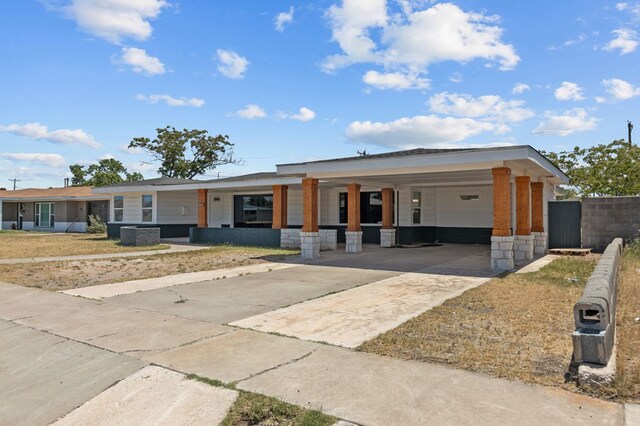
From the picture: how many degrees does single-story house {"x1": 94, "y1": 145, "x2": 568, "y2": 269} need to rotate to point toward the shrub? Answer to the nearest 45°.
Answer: approximately 90° to its right

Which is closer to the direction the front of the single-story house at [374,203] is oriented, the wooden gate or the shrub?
the shrub

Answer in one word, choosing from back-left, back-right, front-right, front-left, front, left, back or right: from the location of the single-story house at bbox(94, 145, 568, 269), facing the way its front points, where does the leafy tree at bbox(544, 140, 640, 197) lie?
back

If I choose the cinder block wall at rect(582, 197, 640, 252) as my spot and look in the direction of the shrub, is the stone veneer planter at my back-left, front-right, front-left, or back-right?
front-left

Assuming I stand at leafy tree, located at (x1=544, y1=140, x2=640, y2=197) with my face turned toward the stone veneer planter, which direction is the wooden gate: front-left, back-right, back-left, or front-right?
front-left

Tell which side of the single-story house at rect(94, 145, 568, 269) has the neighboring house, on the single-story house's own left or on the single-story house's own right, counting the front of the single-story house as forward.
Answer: on the single-story house's own right

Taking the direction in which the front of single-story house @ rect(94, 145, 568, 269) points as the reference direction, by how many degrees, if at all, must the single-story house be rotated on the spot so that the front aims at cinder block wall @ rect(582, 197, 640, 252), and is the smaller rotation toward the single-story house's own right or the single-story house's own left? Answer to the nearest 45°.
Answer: approximately 90° to the single-story house's own left

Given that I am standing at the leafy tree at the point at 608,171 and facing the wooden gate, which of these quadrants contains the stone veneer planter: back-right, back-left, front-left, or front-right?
front-right

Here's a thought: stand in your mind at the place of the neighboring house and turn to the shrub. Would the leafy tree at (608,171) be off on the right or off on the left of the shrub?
left

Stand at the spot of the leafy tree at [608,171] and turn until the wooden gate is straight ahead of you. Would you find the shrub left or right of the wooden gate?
right

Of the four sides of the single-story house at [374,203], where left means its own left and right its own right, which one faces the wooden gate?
left

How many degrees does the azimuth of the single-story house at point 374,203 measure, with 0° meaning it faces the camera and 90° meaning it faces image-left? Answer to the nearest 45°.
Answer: approximately 45°

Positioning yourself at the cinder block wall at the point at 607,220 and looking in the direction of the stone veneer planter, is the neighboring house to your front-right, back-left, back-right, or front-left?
front-right

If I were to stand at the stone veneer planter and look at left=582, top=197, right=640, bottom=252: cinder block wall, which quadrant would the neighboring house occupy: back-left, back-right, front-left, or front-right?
back-left
